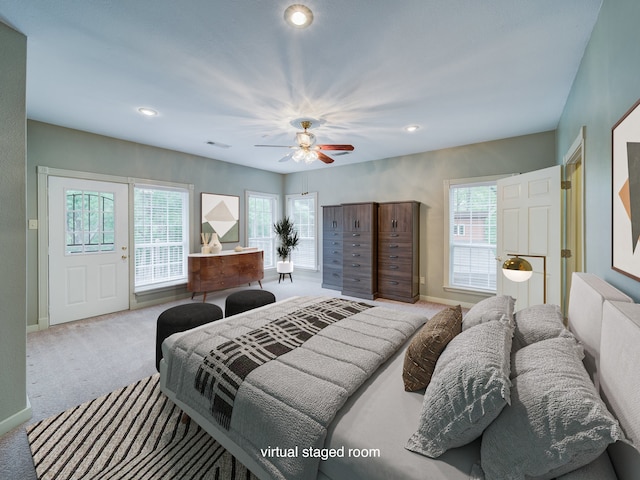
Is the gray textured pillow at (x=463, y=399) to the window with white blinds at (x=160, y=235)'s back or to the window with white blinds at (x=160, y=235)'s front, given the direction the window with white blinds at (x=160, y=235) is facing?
to the front

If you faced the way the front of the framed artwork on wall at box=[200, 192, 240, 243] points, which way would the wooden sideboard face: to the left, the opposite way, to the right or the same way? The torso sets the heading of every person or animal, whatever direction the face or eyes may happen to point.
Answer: the same way

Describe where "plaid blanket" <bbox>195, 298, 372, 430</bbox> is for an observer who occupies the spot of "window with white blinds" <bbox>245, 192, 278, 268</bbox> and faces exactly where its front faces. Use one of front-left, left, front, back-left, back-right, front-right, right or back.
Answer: front-right

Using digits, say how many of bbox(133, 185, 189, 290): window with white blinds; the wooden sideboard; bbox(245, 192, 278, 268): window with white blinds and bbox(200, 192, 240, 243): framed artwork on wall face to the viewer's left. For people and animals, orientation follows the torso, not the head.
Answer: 0

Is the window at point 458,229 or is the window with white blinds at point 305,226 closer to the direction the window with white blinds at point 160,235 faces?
the window

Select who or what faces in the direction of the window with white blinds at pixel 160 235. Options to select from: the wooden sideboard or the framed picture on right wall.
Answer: the framed picture on right wall

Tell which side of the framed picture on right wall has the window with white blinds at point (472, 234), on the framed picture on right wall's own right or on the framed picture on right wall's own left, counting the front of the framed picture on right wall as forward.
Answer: on the framed picture on right wall's own right

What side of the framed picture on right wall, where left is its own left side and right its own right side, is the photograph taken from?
left

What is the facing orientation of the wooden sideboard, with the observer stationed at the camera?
facing the viewer and to the right of the viewer

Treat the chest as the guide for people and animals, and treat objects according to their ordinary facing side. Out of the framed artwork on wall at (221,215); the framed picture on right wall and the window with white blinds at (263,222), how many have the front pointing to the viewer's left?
1

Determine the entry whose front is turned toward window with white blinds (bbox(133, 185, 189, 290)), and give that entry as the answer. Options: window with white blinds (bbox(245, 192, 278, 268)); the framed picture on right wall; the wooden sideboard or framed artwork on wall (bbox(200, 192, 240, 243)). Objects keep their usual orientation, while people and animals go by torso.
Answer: the framed picture on right wall

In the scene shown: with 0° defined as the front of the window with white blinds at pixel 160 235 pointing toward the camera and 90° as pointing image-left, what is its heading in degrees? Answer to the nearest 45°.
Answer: approximately 315°

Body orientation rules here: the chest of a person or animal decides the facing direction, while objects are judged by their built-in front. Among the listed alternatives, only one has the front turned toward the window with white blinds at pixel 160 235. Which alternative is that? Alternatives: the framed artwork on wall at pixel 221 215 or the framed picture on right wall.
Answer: the framed picture on right wall

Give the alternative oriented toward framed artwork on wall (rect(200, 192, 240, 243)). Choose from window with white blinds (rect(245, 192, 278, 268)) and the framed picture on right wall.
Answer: the framed picture on right wall

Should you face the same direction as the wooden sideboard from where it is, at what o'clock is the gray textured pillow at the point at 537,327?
The gray textured pillow is roughly at 1 o'clock from the wooden sideboard.

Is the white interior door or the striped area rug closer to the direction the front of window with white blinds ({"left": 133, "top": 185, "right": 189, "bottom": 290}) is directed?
the white interior door

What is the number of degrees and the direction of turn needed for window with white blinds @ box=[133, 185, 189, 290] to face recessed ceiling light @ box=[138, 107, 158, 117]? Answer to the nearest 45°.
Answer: approximately 45° to its right
